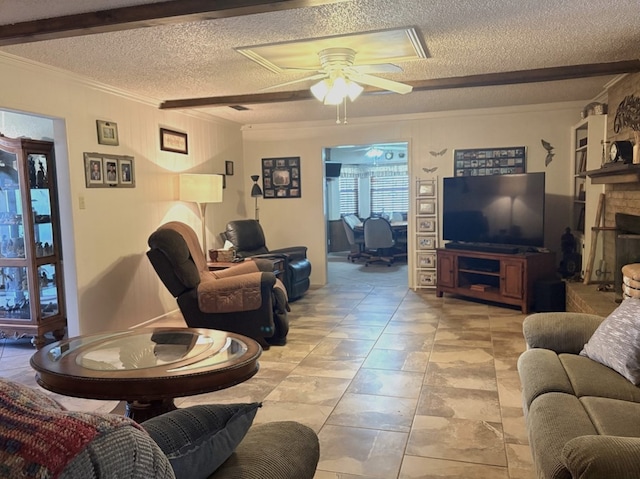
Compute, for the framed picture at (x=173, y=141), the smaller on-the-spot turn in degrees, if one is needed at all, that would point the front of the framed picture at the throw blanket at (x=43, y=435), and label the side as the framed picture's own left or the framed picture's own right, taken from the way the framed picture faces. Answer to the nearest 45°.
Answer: approximately 45° to the framed picture's own right

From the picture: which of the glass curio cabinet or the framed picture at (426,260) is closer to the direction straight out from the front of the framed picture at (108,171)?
the framed picture

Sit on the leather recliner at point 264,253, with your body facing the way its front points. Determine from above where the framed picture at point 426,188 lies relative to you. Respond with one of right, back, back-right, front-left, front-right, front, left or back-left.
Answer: front-left

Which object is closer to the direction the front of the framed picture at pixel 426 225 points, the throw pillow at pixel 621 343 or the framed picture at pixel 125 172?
the throw pillow

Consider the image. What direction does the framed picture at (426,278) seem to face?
toward the camera

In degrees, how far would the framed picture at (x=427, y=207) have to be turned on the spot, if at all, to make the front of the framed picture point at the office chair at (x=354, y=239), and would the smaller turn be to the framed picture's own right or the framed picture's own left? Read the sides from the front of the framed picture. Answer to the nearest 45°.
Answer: approximately 135° to the framed picture's own right

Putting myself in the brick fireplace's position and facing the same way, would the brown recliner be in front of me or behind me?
in front

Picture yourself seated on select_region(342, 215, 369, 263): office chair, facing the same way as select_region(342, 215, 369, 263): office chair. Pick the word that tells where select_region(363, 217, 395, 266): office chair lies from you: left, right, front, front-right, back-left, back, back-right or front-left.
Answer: front-right

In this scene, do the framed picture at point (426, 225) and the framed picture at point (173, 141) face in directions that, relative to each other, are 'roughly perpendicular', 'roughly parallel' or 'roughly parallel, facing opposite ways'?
roughly perpendicular

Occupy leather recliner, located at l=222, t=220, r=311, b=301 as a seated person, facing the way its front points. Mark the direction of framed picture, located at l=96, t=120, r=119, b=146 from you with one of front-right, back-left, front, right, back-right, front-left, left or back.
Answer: right

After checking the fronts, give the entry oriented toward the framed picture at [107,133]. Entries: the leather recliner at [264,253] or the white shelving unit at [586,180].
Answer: the white shelving unit

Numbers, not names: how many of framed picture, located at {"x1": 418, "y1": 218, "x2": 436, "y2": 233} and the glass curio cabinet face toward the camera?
2

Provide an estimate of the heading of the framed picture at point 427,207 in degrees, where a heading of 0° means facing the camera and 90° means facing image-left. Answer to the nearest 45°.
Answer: approximately 0°

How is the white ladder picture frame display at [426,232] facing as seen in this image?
toward the camera

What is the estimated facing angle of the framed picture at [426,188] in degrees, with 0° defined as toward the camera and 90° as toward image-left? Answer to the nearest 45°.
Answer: approximately 0°
